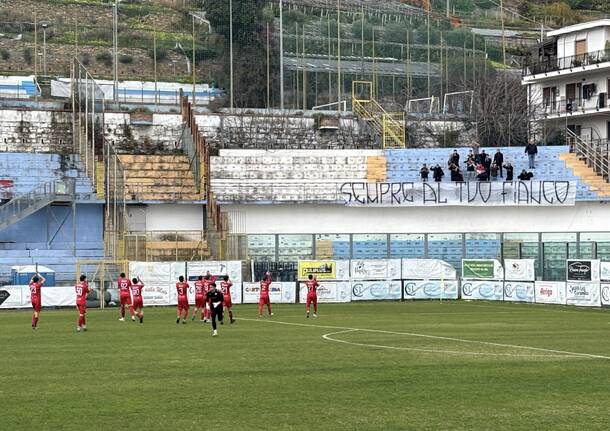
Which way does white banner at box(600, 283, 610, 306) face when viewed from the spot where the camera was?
facing the viewer
